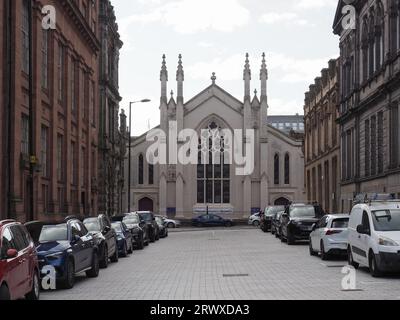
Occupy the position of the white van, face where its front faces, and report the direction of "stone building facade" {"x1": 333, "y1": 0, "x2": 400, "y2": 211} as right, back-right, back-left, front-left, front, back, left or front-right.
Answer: back-left

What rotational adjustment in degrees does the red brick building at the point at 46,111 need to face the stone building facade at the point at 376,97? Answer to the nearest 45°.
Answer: approximately 45° to its left

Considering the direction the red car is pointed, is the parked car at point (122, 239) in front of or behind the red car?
behind

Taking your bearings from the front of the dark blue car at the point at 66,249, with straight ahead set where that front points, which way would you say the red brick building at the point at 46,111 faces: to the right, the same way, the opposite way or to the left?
to the left

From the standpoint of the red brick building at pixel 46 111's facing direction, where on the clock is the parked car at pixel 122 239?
The parked car is roughly at 1 o'clock from the red brick building.

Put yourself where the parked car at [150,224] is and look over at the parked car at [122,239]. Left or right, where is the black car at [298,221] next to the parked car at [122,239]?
left

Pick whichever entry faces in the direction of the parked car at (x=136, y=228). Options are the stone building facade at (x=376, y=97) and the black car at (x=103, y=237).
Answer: the stone building facade

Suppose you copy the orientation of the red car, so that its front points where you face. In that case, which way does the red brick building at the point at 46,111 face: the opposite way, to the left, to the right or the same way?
to the left

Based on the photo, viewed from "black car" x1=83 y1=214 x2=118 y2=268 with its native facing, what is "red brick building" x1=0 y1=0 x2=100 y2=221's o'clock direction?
The red brick building is roughly at 4 o'clock from the black car.

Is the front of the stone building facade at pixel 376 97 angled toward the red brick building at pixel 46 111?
yes
